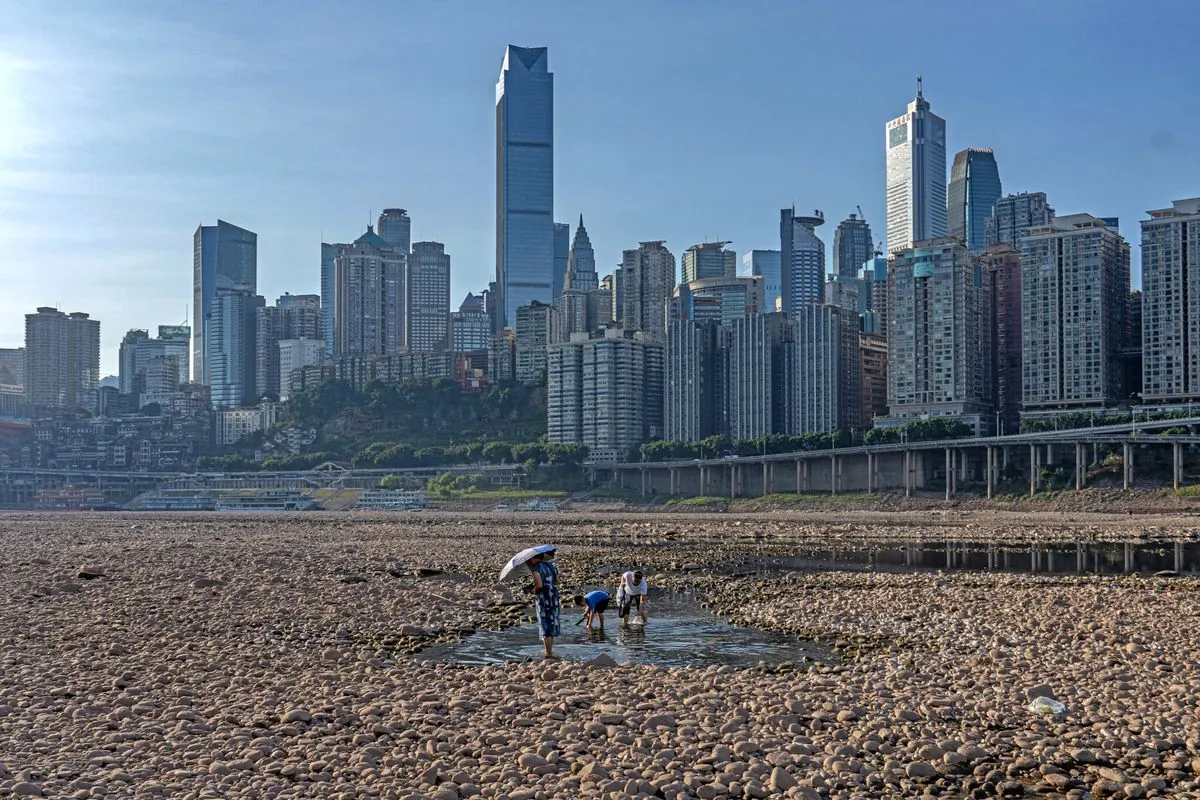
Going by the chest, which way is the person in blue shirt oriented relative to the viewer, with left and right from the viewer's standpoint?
facing to the left of the viewer

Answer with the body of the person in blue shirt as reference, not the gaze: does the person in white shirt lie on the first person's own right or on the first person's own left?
on the first person's own right

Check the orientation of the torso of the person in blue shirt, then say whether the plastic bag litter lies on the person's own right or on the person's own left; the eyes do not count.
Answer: on the person's own left
